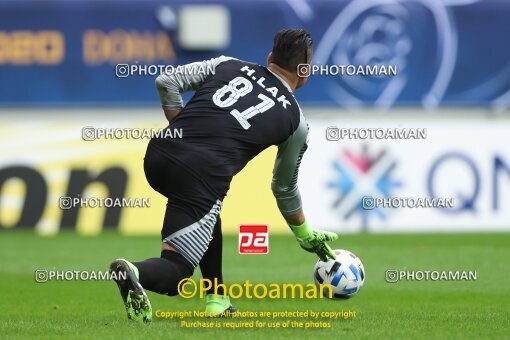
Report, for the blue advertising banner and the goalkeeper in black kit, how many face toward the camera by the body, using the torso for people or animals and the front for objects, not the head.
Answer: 1

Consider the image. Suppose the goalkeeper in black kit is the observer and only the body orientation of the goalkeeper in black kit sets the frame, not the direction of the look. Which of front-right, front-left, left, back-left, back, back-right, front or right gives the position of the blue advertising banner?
front-left

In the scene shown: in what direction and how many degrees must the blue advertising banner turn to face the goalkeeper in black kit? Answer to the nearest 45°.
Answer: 0° — it already faces them

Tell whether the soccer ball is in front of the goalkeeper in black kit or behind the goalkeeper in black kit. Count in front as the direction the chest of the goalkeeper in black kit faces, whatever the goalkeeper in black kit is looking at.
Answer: in front

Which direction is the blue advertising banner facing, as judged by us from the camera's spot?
facing the viewer

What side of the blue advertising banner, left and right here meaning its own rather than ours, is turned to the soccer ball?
front

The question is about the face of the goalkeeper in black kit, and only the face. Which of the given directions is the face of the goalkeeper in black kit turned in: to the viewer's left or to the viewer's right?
to the viewer's right

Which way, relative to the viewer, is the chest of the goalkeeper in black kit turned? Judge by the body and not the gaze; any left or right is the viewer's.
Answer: facing away from the viewer and to the right of the viewer
